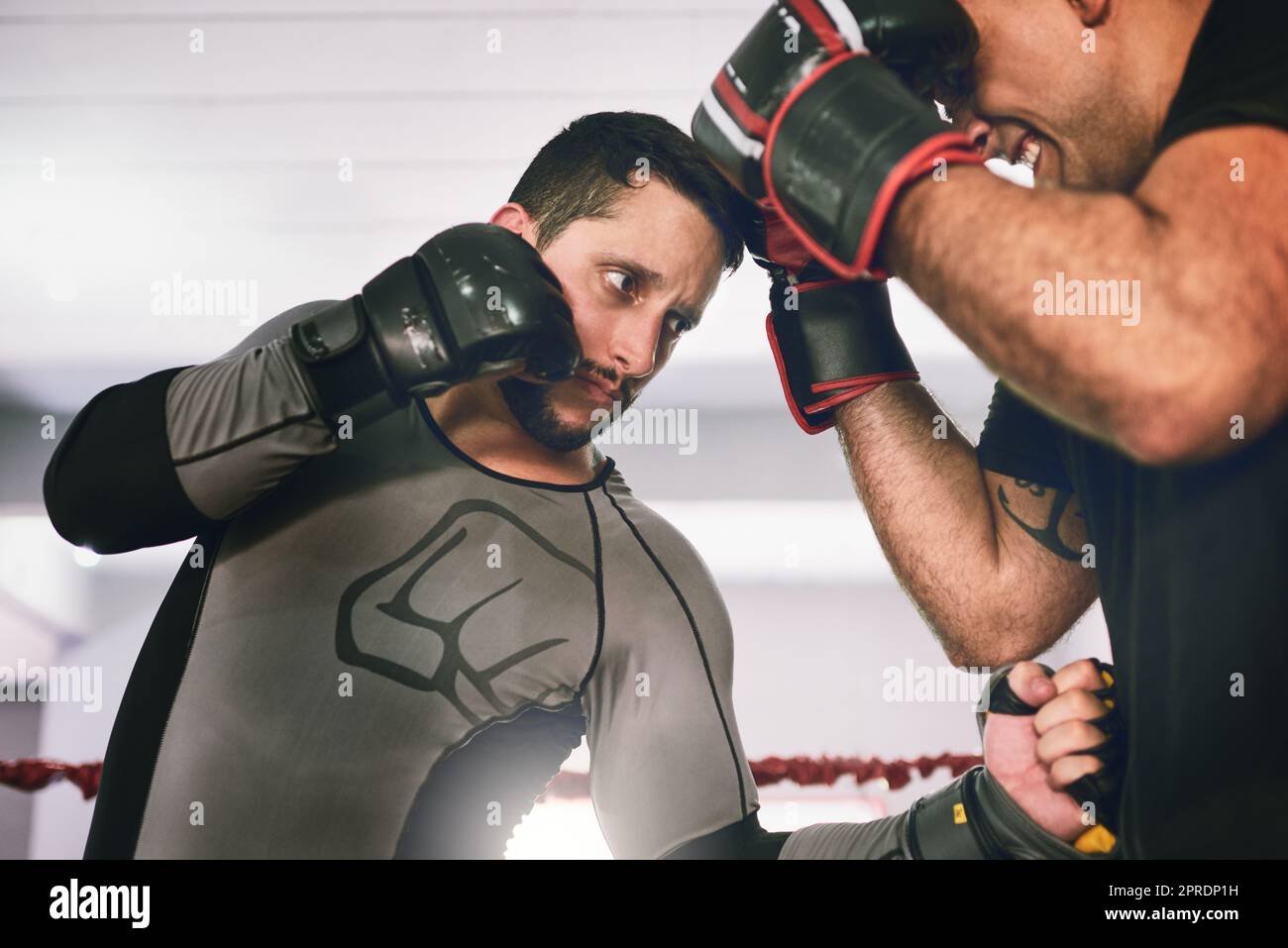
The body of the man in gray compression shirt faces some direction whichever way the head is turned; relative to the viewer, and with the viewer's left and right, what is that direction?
facing the viewer and to the right of the viewer

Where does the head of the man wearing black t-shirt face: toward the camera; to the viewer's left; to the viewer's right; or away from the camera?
to the viewer's left

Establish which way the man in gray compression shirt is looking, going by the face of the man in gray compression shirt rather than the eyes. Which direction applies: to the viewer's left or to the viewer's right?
to the viewer's right
